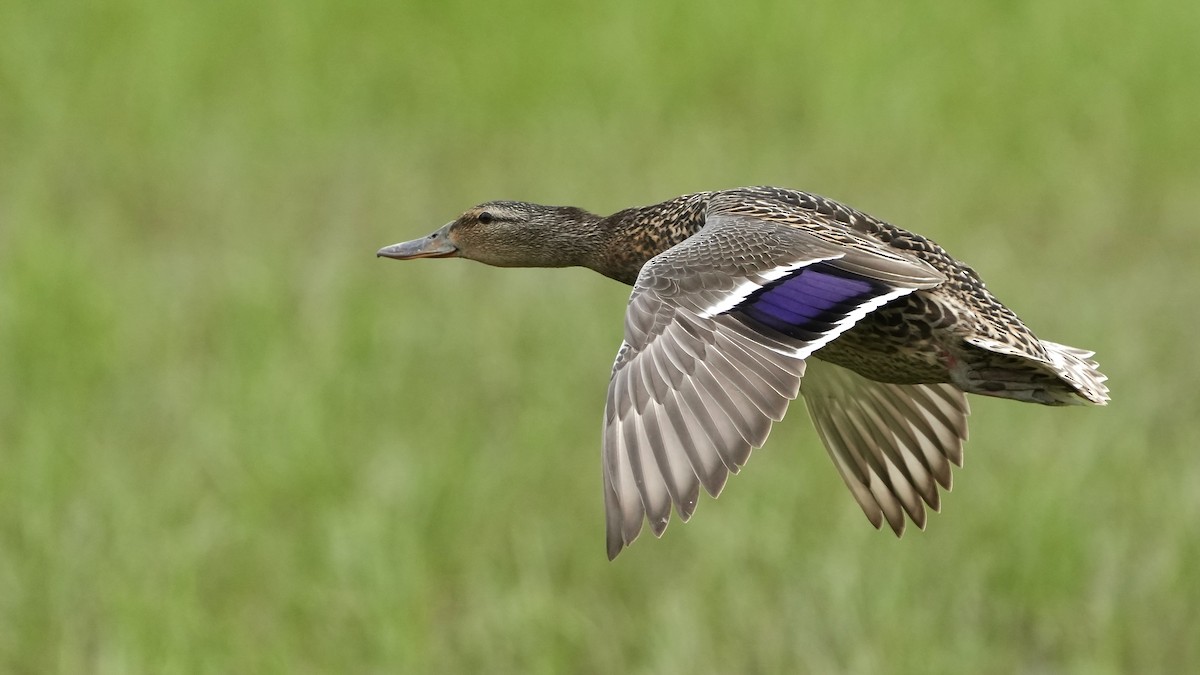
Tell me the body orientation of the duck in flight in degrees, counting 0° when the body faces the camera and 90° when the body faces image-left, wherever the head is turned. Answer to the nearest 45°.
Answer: approximately 90°
